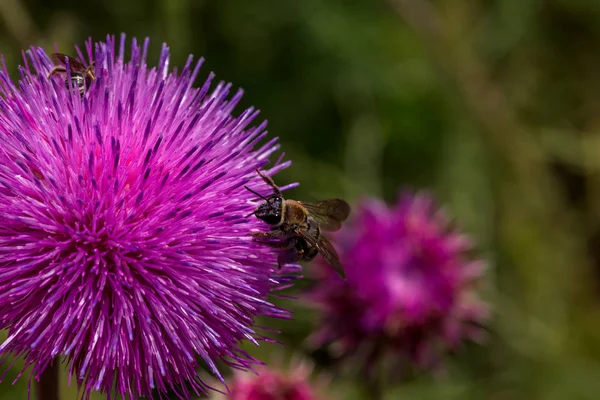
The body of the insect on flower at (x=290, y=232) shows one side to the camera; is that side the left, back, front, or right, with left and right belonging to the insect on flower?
left

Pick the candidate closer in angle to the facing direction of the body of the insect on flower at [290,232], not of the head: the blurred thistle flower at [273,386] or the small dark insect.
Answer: the small dark insect

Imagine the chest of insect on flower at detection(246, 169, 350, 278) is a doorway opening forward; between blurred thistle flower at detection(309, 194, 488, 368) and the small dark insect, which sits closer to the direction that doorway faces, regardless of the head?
the small dark insect

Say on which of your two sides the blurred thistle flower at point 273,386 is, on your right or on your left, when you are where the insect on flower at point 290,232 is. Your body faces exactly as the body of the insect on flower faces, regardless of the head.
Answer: on your right

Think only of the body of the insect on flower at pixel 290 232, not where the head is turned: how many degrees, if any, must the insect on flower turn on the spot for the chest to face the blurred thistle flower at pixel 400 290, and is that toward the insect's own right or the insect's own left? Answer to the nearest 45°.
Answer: approximately 135° to the insect's own right

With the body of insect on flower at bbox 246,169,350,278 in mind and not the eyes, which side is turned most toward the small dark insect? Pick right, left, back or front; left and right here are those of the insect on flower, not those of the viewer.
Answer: front
